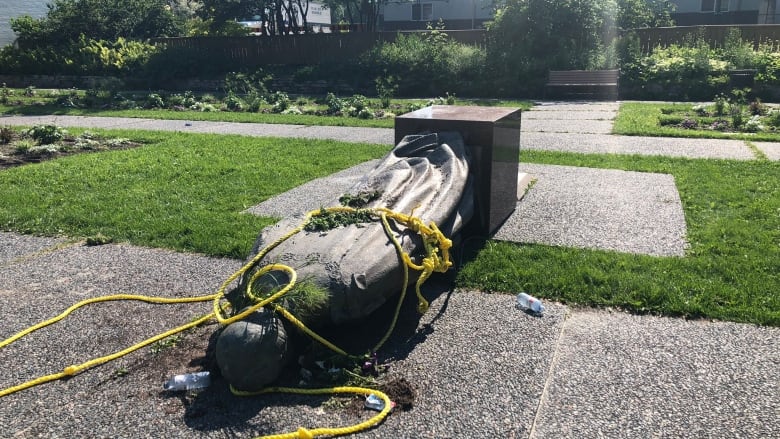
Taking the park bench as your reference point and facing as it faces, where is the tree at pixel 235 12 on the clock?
The tree is roughly at 4 o'clock from the park bench.

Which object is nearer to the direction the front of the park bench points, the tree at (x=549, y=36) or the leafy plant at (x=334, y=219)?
the leafy plant

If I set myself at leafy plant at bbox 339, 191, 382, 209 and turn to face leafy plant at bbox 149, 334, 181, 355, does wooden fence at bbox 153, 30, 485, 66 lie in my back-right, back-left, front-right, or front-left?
back-right

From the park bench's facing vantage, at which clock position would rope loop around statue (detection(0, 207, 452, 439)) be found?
The rope loop around statue is roughly at 12 o'clock from the park bench.

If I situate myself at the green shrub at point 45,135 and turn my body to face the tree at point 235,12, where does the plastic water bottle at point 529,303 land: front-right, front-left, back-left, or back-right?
back-right

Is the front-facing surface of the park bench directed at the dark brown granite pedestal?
yes

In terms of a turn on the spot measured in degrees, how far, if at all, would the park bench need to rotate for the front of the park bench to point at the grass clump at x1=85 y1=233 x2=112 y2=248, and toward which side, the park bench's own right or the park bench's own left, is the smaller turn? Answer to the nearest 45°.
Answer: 0° — it already faces it

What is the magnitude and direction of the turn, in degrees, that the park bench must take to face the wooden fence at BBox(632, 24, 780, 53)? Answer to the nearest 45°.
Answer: approximately 135° to its left

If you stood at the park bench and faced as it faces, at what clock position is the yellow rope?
The yellow rope is roughly at 12 o'clock from the park bench.

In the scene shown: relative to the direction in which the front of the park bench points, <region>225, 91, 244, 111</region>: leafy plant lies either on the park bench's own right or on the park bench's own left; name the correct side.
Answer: on the park bench's own right

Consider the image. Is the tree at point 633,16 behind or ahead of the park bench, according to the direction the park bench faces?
behind

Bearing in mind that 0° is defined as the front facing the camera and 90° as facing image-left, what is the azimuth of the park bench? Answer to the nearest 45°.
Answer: approximately 0°

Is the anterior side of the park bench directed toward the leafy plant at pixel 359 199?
yes
